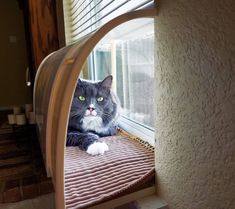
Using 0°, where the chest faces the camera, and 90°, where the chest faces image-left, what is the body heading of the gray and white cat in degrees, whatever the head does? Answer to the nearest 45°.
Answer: approximately 0°
